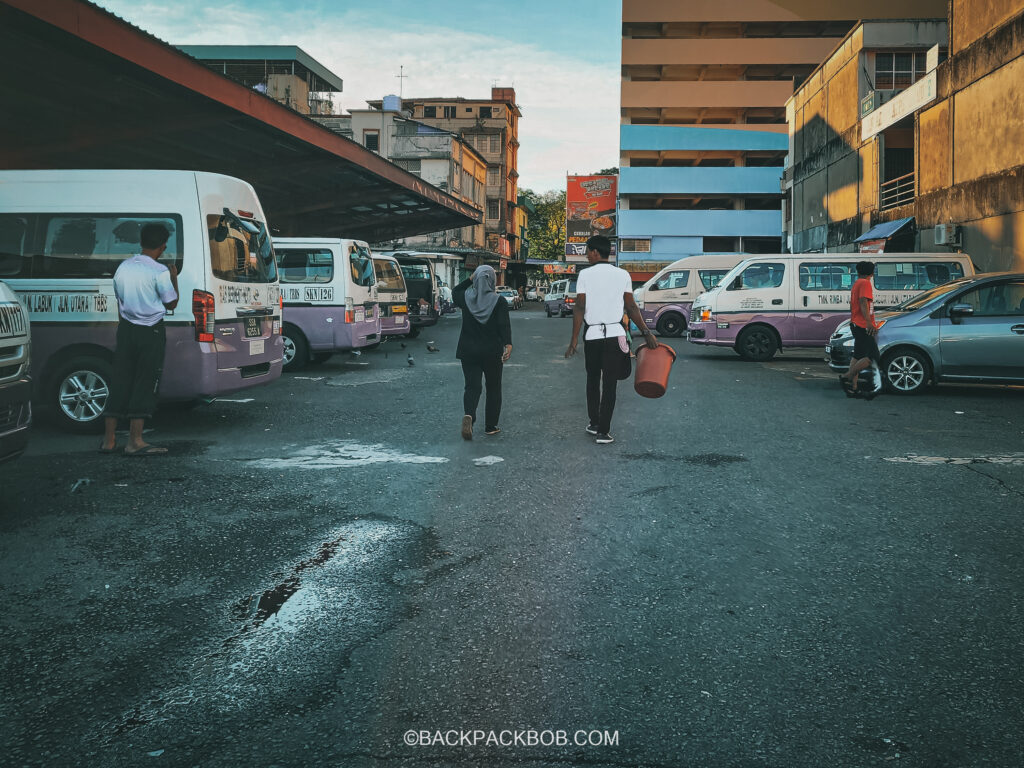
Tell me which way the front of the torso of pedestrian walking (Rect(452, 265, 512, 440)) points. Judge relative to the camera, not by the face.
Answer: away from the camera

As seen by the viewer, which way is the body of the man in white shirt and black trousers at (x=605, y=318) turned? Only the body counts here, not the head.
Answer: away from the camera

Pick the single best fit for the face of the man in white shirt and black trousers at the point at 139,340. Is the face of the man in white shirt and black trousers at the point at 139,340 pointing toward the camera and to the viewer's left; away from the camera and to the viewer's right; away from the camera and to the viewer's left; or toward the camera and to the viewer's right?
away from the camera and to the viewer's right

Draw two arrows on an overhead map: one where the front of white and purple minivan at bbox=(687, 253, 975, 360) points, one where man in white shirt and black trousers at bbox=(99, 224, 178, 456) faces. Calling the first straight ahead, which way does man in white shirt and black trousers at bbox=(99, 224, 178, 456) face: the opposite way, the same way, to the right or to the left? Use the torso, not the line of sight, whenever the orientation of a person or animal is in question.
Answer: to the right

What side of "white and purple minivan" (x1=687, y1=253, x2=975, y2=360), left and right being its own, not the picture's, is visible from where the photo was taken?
left

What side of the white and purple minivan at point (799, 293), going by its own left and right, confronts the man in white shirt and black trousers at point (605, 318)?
left

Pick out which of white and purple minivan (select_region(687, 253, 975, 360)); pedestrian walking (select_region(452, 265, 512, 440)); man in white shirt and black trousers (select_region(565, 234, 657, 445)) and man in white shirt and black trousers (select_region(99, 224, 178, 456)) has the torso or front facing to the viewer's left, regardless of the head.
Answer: the white and purple minivan

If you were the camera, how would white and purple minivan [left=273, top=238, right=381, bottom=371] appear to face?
facing away from the viewer and to the left of the viewer

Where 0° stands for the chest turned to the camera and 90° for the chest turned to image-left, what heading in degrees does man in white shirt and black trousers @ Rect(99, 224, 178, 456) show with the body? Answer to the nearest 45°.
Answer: approximately 225°

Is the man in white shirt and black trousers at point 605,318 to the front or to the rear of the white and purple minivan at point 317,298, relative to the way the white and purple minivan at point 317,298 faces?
to the rear
